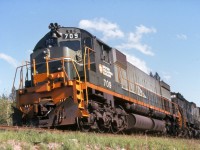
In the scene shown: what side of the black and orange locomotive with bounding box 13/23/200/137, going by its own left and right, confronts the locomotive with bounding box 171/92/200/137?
back

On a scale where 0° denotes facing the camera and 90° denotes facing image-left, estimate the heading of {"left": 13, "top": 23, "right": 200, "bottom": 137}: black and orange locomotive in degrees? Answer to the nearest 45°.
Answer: approximately 45°
